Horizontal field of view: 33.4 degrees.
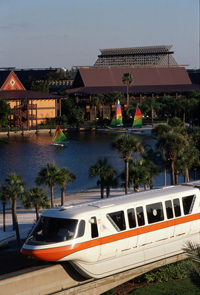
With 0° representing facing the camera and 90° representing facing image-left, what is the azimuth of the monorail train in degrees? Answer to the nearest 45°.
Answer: approximately 45°

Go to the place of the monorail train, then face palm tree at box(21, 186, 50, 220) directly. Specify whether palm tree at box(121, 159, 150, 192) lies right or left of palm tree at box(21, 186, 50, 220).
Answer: right

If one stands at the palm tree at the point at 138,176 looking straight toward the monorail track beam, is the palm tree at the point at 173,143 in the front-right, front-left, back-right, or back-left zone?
back-left

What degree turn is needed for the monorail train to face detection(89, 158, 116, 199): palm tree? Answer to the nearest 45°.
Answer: approximately 135° to its right

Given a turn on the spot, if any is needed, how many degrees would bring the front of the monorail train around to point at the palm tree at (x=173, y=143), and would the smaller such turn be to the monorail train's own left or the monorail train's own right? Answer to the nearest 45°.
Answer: approximately 135° to the monorail train's own right

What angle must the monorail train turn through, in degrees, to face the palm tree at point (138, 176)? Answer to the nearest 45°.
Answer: approximately 135° to its right

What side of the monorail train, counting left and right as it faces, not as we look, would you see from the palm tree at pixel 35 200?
right
